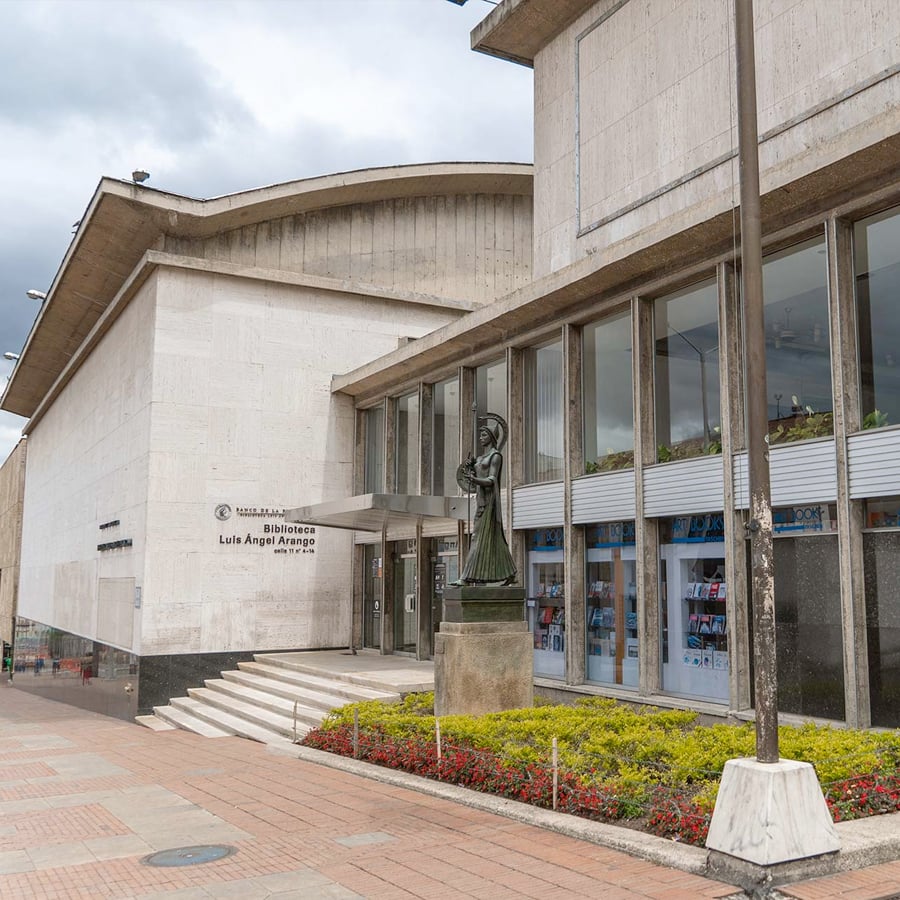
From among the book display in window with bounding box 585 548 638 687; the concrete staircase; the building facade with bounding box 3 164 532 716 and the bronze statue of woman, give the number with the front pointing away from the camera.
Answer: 0

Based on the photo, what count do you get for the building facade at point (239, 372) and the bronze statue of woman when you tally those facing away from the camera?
0

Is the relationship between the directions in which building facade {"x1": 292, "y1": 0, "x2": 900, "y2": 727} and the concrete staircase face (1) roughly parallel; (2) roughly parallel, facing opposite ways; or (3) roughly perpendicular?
roughly parallel

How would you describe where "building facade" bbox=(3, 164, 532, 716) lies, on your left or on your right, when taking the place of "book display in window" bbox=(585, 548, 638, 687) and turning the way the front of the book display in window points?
on your right

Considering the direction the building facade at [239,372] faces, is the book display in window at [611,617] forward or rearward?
forward

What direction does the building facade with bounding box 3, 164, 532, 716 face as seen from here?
toward the camera

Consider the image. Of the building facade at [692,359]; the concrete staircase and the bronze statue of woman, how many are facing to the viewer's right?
0

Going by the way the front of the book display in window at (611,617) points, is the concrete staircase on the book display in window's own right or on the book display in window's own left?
on the book display in window's own right

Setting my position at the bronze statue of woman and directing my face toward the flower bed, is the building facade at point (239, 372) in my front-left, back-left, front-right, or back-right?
back-right

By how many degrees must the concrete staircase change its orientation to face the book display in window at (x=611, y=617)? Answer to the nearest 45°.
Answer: approximately 90° to its left

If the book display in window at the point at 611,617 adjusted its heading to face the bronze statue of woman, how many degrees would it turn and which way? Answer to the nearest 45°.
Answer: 0° — it already faces it

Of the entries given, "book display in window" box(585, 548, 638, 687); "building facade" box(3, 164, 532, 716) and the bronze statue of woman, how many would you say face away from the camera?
0

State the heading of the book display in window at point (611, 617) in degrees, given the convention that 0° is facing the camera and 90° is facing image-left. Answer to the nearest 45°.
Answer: approximately 45°

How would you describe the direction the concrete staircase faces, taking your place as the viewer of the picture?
facing the viewer and to the left of the viewer
